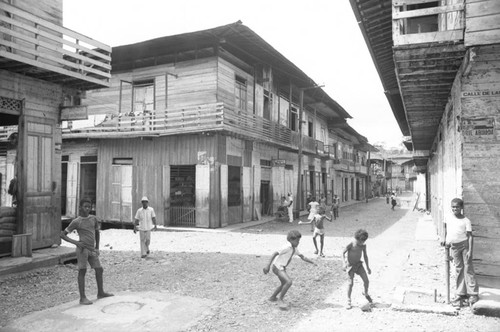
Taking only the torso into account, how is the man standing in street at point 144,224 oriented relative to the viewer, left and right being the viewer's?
facing the viewer

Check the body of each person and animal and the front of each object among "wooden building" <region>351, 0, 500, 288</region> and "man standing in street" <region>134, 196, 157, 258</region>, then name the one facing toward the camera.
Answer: the man standing in street

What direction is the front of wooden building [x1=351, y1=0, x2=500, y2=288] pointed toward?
to the viewer's left

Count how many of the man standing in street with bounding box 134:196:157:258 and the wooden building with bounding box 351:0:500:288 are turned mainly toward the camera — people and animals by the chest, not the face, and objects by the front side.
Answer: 1

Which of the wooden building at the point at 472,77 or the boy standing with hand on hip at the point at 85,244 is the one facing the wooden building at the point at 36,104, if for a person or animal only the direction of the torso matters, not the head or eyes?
the wooden building at the point at 472,77

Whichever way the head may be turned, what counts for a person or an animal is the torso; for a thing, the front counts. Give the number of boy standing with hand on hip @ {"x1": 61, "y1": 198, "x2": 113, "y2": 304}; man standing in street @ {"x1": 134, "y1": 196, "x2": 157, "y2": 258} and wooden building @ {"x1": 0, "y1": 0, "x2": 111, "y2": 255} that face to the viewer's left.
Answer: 0
